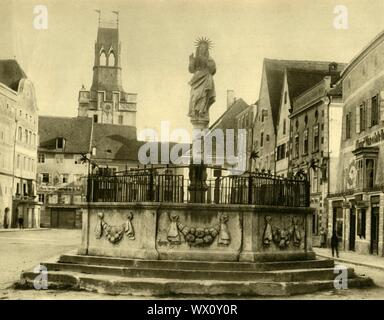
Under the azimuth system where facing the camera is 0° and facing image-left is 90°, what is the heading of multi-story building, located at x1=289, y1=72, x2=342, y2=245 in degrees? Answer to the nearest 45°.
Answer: approximately 45°

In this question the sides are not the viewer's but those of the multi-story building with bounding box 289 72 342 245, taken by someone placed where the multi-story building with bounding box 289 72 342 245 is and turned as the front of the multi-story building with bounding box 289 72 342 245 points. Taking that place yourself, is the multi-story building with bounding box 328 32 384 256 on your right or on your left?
on your left

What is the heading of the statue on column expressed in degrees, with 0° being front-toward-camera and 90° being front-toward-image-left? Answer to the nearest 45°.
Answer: approximately 0°

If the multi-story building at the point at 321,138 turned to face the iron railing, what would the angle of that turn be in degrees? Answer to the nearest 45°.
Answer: approximately 45° to its left

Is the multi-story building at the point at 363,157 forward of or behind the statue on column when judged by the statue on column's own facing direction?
behind

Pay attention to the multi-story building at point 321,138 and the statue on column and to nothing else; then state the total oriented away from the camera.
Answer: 0
